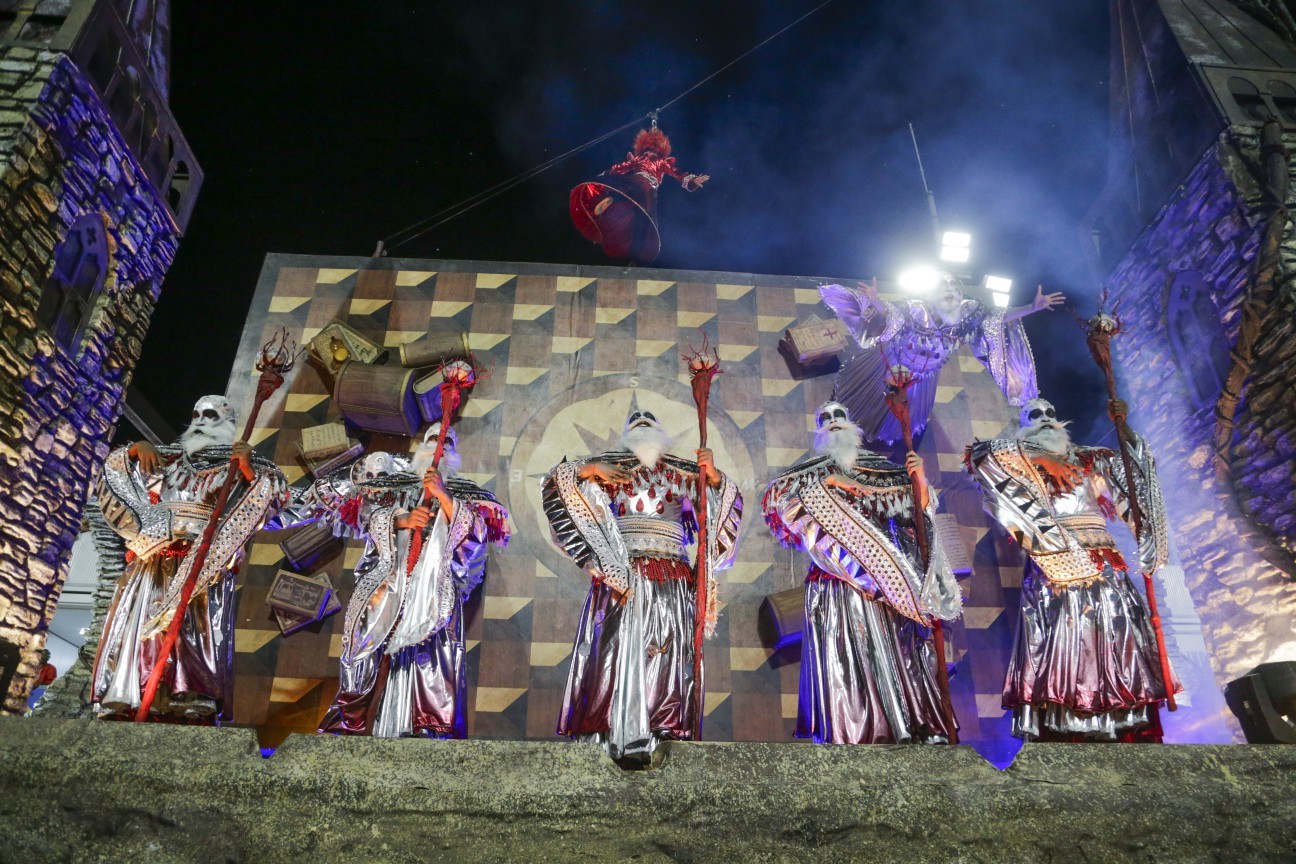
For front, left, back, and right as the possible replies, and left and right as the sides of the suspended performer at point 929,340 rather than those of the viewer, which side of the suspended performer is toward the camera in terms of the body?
front

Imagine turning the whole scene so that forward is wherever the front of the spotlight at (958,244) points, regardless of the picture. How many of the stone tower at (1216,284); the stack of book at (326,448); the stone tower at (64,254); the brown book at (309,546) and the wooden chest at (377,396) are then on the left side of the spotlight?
1

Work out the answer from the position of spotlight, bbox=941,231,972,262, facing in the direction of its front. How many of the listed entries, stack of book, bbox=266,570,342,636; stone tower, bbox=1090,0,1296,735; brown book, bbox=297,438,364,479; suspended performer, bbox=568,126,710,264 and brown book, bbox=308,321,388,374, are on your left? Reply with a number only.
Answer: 1

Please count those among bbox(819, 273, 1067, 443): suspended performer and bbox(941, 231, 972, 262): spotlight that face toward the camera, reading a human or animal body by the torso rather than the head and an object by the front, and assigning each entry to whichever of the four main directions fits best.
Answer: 2

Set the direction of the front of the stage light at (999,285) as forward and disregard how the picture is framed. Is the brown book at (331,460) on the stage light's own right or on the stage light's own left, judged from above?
on the stage light's own right

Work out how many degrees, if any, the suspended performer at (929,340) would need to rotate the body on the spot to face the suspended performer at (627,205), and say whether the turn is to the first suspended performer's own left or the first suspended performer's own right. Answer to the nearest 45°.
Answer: approximately 90° to the first suspended performer's own right

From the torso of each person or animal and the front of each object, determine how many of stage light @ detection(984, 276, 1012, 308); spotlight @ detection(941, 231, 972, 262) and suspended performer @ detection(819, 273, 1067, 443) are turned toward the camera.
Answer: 3

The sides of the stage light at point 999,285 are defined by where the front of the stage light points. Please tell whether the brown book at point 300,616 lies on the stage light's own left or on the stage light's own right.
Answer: on the stage light's own right

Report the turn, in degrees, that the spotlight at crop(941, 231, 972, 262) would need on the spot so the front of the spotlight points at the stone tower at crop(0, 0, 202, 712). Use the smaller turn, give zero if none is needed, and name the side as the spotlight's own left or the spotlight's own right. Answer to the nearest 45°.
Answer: approximately 45° to the spotlight's own right

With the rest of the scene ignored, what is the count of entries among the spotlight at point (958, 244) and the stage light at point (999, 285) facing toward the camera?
2

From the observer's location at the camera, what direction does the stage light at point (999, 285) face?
facing the viewer

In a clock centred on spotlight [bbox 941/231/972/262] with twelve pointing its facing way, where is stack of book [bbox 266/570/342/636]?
The stack of book is roughly at 2 o'clock from the spotlight.

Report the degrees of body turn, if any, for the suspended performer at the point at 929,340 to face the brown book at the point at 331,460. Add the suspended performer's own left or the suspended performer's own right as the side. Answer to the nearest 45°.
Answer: approximately 90° to the suspended performer's own right
